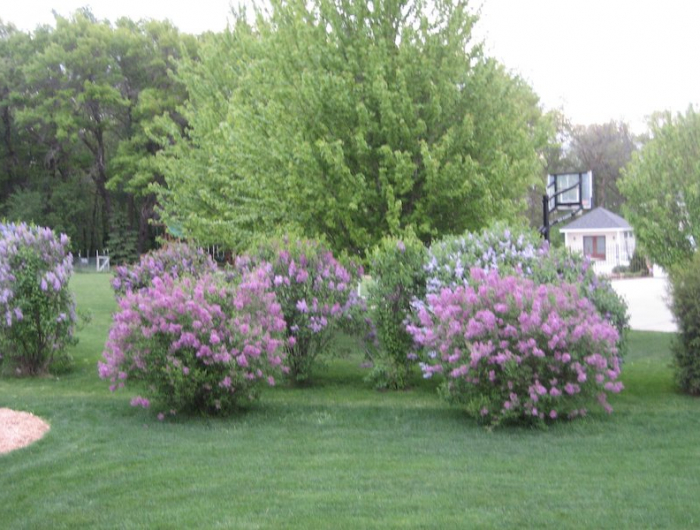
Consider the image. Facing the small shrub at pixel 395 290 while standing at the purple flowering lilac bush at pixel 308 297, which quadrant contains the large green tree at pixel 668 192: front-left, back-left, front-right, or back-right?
front-left

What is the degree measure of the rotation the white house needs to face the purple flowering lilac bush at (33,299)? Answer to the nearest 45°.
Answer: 0° — it already faces it

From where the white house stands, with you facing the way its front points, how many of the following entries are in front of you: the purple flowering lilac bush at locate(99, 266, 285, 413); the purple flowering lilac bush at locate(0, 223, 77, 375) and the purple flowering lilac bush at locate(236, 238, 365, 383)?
3

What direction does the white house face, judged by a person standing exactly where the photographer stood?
facing the viewer

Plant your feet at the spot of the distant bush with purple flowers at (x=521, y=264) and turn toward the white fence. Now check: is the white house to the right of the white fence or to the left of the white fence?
right
